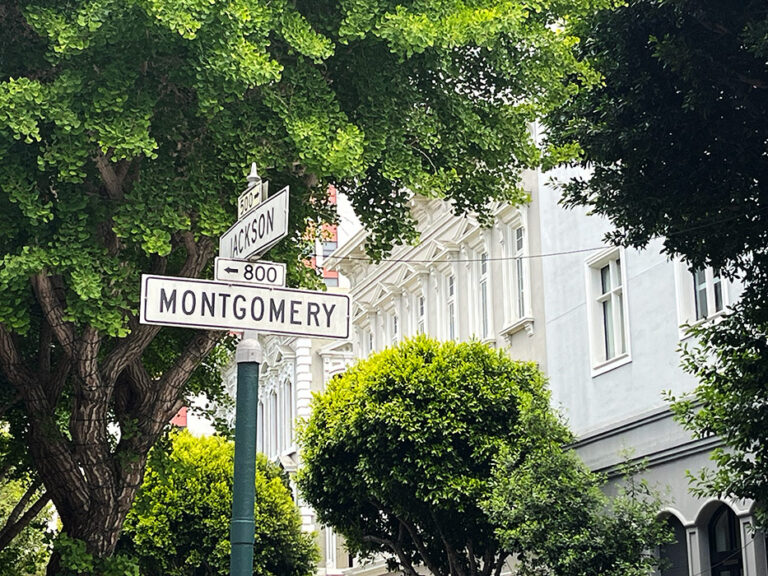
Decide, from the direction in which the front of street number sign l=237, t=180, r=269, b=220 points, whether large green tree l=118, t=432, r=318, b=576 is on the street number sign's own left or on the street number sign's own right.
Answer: on the street number sign's own right

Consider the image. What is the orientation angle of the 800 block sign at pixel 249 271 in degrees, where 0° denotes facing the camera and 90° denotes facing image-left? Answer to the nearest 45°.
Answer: approximately 0°

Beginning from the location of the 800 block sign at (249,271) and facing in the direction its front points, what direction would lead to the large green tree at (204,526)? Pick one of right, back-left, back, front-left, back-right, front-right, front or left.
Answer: back

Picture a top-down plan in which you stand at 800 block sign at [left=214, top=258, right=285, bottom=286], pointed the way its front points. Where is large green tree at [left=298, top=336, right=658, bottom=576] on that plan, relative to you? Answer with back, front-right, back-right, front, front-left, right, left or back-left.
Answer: back
